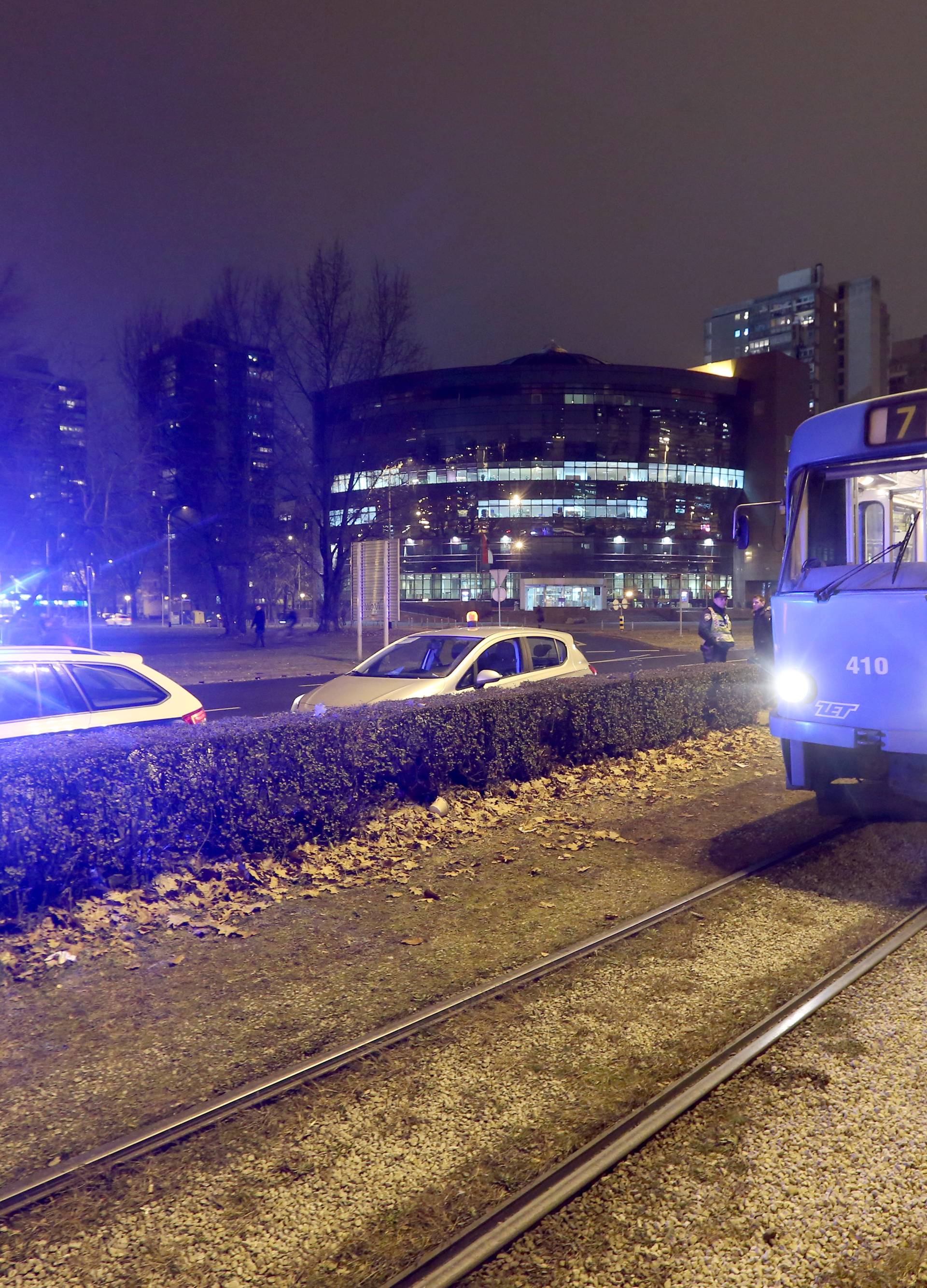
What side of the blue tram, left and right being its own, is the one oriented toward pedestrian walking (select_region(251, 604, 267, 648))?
right

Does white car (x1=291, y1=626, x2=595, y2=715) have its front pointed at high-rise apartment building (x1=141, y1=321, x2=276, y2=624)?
no

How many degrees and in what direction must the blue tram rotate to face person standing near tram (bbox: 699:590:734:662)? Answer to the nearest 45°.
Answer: approximately 135° to its right

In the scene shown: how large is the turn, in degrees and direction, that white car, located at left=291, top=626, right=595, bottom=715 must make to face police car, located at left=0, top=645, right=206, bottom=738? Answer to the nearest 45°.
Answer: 0° — it already faces it

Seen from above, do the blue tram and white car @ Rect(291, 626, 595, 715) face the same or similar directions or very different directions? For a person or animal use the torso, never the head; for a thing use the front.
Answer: same or similar directions

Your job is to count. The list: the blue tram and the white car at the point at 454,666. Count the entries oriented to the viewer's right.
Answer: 0

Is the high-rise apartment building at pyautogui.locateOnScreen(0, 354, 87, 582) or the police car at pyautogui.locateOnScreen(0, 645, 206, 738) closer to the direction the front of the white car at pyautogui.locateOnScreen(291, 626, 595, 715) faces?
the police car

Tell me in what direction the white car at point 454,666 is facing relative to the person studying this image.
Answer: facing the viewer and to the left of the viewer

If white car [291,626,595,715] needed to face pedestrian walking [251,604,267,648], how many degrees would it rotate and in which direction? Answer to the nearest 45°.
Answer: approximately 135° to its right

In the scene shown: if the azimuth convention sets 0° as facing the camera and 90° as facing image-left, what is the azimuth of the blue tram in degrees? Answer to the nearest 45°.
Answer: approximately 45°
